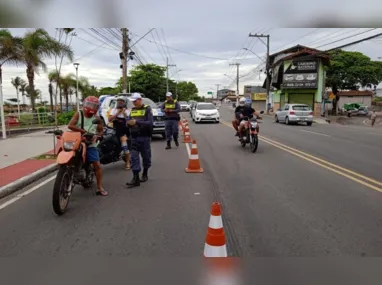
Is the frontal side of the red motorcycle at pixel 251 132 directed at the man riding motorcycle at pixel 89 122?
no

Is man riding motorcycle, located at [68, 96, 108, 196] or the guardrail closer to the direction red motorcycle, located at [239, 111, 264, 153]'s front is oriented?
the man riding motorcycle

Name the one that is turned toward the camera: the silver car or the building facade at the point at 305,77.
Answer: the building facade

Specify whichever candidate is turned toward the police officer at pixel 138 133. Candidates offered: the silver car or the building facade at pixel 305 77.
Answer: the building facade

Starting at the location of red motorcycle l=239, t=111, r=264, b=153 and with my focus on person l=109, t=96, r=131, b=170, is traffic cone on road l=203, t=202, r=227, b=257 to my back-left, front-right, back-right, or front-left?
front-left

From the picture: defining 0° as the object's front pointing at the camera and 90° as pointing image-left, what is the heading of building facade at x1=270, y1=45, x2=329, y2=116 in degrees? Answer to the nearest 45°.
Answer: approximately 0°

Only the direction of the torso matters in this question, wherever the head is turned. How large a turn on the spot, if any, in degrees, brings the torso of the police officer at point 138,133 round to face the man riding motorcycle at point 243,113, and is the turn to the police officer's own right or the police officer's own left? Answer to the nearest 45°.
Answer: approximately 180°

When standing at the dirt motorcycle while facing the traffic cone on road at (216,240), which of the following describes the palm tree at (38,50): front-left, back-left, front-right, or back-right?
back-left

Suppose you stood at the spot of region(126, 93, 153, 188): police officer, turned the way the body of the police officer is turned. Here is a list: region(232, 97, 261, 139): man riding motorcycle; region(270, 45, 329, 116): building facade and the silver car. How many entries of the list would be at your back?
3

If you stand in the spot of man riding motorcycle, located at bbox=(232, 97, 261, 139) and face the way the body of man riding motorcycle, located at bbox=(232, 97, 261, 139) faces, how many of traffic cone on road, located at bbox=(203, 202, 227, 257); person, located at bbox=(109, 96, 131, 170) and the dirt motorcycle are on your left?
0

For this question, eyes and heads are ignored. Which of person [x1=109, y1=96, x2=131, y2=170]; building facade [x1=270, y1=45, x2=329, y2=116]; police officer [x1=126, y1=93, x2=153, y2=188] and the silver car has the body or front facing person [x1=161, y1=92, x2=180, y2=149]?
the building facade

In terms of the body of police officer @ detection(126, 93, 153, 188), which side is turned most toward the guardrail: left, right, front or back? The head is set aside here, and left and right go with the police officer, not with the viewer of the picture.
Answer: right

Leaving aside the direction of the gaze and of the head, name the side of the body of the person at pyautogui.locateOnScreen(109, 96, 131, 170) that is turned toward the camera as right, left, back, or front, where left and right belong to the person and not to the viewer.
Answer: front

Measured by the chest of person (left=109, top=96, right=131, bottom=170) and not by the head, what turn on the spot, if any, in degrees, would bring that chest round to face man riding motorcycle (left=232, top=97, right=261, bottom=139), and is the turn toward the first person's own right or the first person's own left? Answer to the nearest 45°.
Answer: approximately 135° to the first person's own left

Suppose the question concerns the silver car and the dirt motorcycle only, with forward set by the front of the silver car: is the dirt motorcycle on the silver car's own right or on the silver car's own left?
on the silver car's own left
